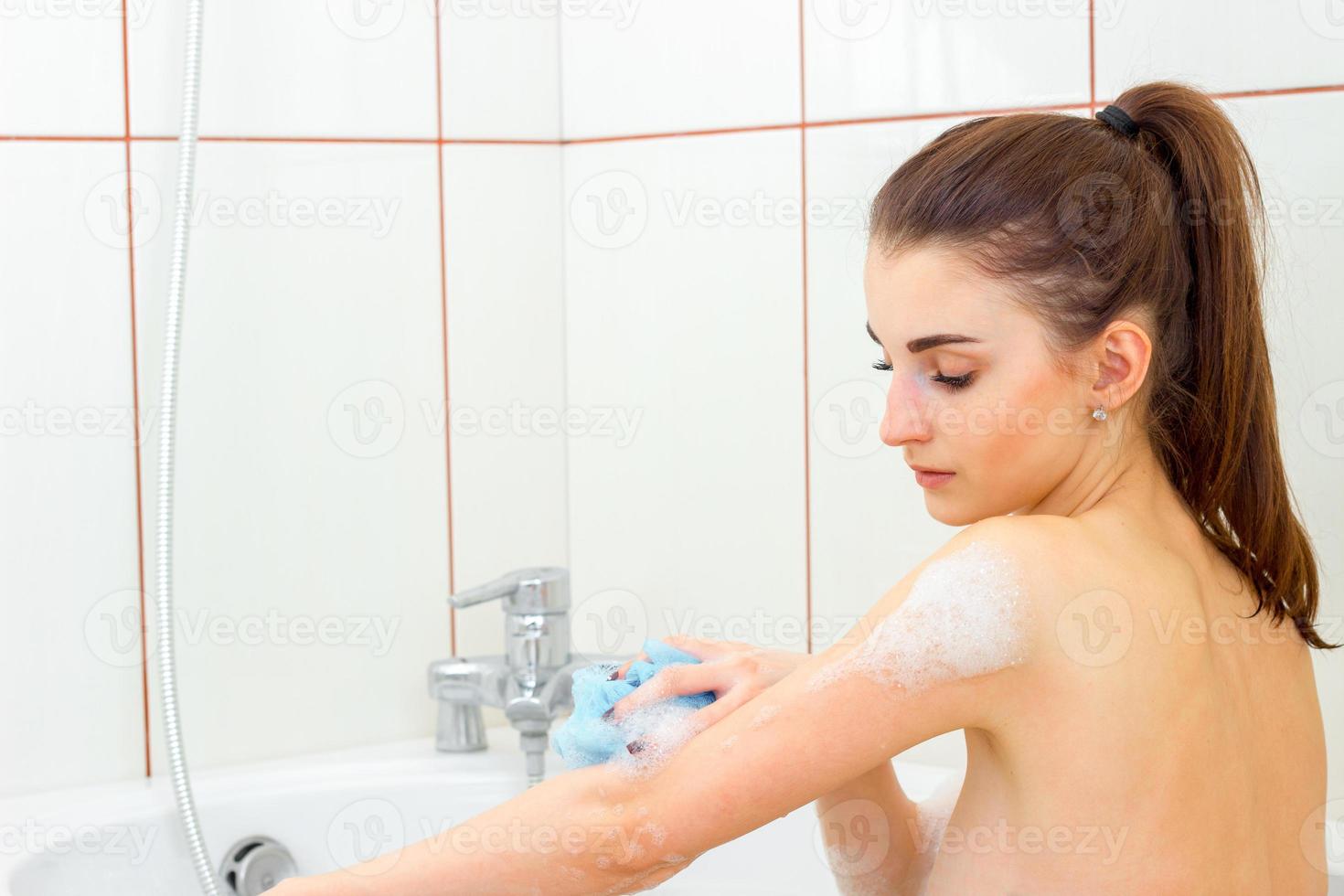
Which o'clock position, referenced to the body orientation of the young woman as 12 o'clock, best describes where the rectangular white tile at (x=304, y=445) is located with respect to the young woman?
The rectangular white tile is roughly at 12 o'clock from the young woman.

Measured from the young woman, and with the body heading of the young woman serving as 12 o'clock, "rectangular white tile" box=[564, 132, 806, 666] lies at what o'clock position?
The rectangular white tile is roughly at 1 o'clock from the young woman.

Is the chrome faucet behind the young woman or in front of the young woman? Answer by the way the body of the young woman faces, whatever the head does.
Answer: in front

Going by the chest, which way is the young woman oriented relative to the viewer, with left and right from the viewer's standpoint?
facing away from the viewer and to the left of the viewer

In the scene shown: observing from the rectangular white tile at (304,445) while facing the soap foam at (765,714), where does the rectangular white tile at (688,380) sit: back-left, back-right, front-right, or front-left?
front-left

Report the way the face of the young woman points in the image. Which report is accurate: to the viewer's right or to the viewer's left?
to the viewer's left

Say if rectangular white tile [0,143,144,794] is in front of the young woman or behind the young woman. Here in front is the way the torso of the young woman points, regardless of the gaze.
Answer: in front

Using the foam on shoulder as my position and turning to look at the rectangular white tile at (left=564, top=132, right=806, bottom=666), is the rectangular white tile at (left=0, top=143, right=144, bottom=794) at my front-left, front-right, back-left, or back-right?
front-left

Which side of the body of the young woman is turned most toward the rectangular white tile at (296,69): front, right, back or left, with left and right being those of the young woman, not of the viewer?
front
